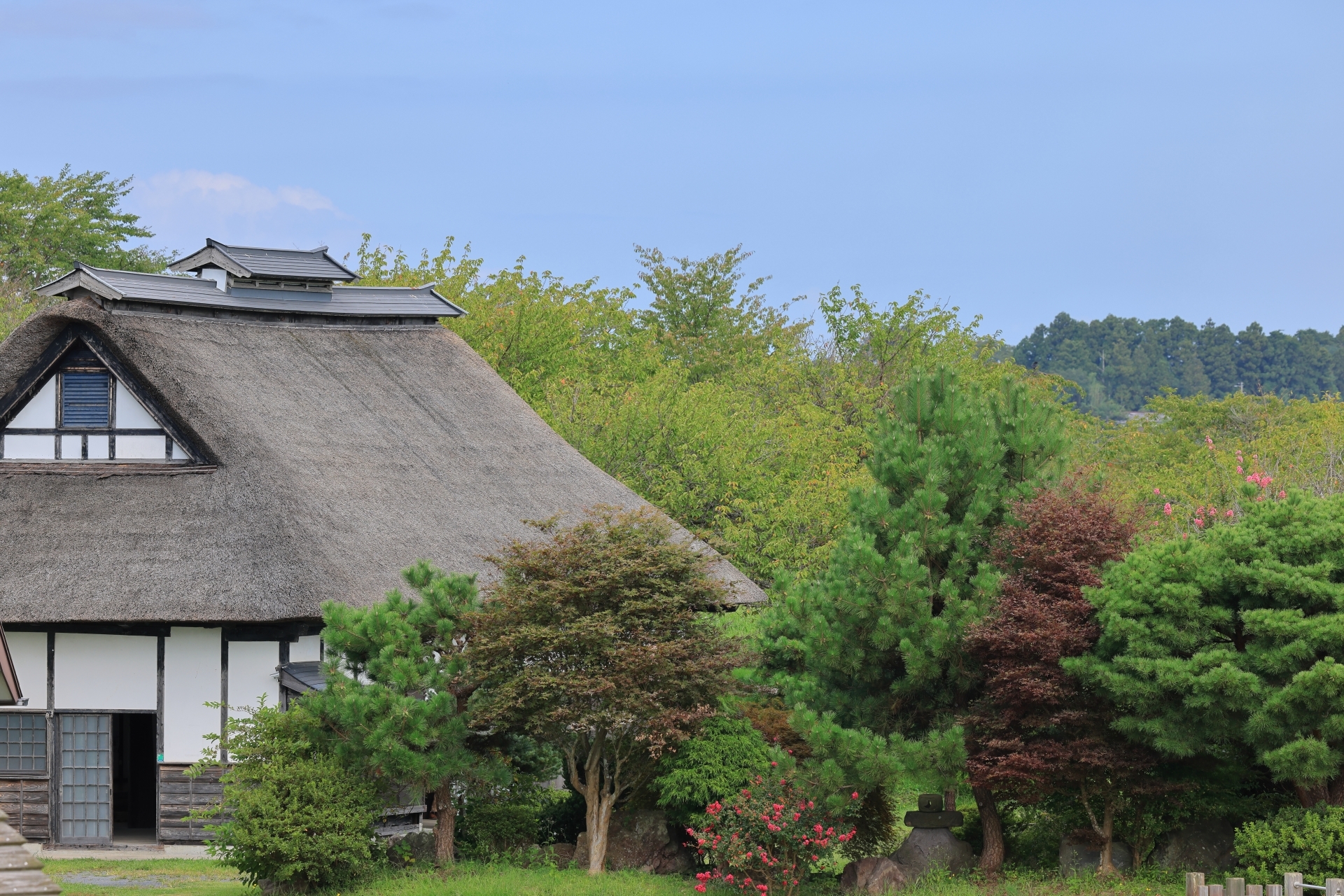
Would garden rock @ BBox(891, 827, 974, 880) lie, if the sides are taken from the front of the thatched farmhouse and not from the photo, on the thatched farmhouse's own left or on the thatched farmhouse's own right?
on the thatched farmhouse's own left

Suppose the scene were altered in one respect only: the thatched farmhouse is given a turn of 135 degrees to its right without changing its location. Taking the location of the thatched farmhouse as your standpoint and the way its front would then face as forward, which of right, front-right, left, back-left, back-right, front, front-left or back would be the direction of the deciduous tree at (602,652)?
back

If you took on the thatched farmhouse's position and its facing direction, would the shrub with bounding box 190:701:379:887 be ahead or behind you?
ahead

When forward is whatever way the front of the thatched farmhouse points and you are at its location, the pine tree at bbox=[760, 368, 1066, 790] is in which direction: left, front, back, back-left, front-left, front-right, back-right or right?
front-left

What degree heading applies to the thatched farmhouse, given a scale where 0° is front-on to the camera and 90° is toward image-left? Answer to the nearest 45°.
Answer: approximately 0°

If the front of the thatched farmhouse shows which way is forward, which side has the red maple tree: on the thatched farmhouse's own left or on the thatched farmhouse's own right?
on the thatched farmhouse's own left

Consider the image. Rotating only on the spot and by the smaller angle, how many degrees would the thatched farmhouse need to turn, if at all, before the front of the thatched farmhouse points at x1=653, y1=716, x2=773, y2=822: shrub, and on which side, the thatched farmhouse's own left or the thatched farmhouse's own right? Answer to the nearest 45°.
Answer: approximately 45° to the thatched farmhouse's own left

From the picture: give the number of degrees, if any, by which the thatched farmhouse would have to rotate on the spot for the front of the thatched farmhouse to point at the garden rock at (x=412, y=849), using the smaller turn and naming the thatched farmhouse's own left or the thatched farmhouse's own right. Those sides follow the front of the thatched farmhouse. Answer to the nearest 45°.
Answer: approximately 45° to the thatched farmhouse's own left

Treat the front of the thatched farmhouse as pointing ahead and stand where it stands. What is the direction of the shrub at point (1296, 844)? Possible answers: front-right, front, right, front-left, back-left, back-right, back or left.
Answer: front-left

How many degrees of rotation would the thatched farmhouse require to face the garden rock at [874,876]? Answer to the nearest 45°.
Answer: approximately 45° to its left
